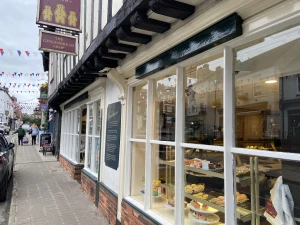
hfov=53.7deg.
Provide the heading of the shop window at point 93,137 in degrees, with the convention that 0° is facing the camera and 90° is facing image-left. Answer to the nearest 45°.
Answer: approximately 90°

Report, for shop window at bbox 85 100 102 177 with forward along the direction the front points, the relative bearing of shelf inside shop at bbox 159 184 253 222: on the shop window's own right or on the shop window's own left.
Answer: on the shop window's own left

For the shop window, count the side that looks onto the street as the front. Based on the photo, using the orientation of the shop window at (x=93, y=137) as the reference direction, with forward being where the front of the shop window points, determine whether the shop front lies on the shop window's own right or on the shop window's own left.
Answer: on the shop window's own left

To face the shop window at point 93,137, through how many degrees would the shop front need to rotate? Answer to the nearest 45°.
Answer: approximately 90° to its right

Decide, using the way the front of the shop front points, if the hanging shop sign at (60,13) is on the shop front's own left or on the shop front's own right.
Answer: on the shop front's own right

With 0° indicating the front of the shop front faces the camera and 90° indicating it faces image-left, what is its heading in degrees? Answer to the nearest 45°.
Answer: approximately 45°

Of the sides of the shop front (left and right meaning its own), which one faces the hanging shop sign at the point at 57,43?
right
